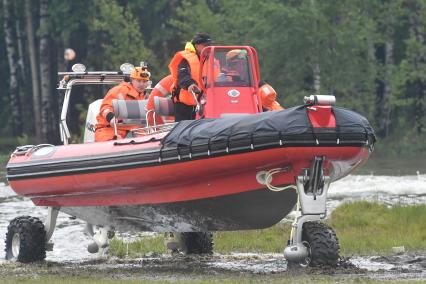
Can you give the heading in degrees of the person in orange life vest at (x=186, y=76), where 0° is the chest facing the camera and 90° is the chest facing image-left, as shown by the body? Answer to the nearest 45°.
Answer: approximately 270°

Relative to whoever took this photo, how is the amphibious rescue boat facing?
facing the viewer and to the right of the viewer

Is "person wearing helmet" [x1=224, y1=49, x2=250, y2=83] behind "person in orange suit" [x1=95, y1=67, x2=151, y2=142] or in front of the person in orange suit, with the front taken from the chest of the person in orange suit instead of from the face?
in front

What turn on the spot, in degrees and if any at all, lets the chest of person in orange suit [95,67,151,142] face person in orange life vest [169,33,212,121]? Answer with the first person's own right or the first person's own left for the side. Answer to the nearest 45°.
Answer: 0° — they already face them

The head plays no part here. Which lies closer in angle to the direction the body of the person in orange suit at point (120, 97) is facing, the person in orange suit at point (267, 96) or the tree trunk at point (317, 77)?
the person in orange suit

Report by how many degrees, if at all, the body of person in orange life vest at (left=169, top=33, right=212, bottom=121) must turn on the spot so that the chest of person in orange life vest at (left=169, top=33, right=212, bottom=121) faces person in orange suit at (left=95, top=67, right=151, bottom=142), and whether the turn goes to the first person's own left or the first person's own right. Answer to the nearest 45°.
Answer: approximately 135° to the first person's own left

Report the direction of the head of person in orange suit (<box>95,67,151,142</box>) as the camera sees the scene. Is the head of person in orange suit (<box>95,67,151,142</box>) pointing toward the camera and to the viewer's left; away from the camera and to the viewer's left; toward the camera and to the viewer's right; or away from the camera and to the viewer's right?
toward the camera and to the viewer's right
